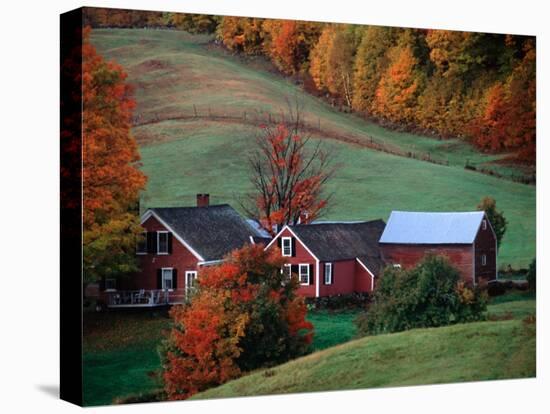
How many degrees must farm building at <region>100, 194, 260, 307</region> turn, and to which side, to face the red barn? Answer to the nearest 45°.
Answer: approximately 135° to its left

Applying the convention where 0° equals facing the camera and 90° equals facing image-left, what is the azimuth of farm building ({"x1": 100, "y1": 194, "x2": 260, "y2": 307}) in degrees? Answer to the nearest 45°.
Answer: approximately 45°

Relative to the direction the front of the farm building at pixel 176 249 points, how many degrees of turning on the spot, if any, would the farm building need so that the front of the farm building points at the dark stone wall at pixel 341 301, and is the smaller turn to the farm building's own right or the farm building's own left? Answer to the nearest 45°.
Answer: approximately 135° to the farm building's own left

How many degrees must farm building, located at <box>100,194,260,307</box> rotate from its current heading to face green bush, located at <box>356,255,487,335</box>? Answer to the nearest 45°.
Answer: approximately 135° to its left
